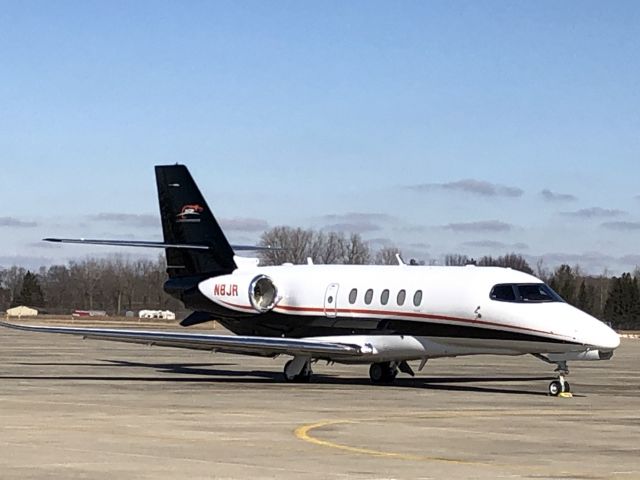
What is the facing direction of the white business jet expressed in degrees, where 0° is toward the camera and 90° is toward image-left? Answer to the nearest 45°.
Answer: approximately 315°
